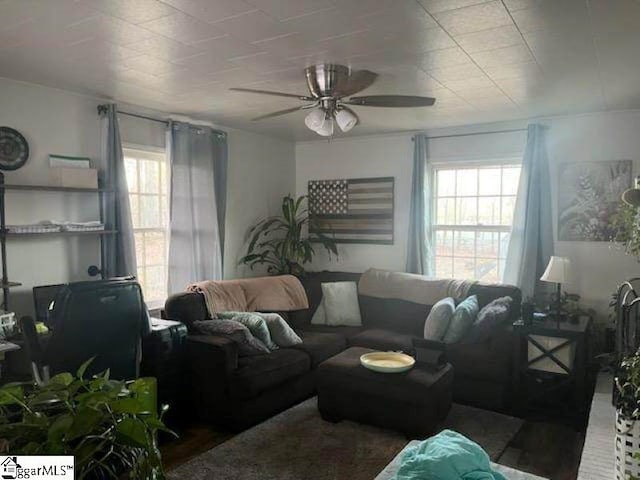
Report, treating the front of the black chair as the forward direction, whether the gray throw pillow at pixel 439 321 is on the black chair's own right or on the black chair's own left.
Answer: on the black chair's own right

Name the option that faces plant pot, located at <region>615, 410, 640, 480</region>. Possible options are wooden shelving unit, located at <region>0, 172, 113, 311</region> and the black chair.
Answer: the wooden shelving unit

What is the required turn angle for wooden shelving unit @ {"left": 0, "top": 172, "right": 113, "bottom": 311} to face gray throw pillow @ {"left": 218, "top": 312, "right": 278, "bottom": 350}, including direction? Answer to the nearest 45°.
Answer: approximately 45° to its left

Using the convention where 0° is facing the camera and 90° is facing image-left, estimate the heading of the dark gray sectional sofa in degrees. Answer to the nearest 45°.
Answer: approximately 0°

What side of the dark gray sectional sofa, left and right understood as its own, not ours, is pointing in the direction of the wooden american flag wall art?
back

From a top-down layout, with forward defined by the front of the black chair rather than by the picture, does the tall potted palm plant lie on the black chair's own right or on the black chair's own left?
on the black chair's own right

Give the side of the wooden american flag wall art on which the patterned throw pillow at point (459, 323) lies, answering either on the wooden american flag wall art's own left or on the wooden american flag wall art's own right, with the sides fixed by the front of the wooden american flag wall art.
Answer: on the wooden american flag wall art's own left

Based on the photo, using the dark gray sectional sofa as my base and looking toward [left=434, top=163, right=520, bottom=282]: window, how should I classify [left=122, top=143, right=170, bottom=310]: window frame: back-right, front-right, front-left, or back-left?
back-left

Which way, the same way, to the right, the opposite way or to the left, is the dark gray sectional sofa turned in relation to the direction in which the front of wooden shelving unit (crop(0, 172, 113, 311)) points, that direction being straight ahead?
to the right

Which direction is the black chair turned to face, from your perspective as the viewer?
facing away from the viewer and to the left of the viewer

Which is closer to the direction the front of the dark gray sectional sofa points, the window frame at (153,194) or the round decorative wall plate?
the round decorative wall plate

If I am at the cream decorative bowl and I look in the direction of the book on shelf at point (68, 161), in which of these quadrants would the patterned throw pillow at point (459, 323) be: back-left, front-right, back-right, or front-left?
back-right

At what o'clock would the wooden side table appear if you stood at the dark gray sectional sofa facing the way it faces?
The wooden side table is roughly at 9 o'clock from the dark gray sectional sofa.

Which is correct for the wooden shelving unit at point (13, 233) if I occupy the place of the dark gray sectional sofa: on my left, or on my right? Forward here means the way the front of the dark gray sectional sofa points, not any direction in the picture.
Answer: on my right

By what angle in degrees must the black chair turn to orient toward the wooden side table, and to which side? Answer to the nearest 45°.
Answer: approximately 135° to its right
